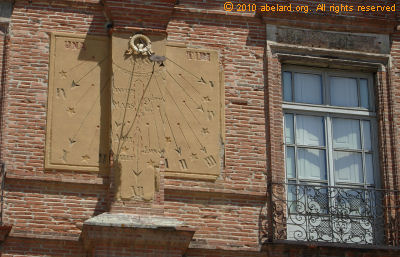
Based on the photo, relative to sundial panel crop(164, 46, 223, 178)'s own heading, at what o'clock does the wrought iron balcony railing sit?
The wrought iron balcony railing is roughly at 9 o'clock from the sundial panel.

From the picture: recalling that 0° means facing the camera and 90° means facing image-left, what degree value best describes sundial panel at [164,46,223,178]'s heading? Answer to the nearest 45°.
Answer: approximately 0°

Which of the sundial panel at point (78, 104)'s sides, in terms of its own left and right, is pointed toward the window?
left

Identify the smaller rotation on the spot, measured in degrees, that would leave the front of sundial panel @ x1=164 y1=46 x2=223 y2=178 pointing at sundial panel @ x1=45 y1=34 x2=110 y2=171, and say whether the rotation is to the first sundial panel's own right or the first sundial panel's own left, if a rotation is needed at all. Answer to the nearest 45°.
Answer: approximately 90° to the first sundial panel's own right

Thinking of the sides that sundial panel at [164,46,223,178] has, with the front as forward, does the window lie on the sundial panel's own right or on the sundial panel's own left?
on the sundial panel's own left

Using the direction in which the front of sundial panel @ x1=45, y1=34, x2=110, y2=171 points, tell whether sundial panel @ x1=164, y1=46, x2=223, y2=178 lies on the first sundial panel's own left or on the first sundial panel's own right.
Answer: on the first sundial panel's own left

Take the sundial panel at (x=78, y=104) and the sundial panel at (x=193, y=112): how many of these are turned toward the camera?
2
